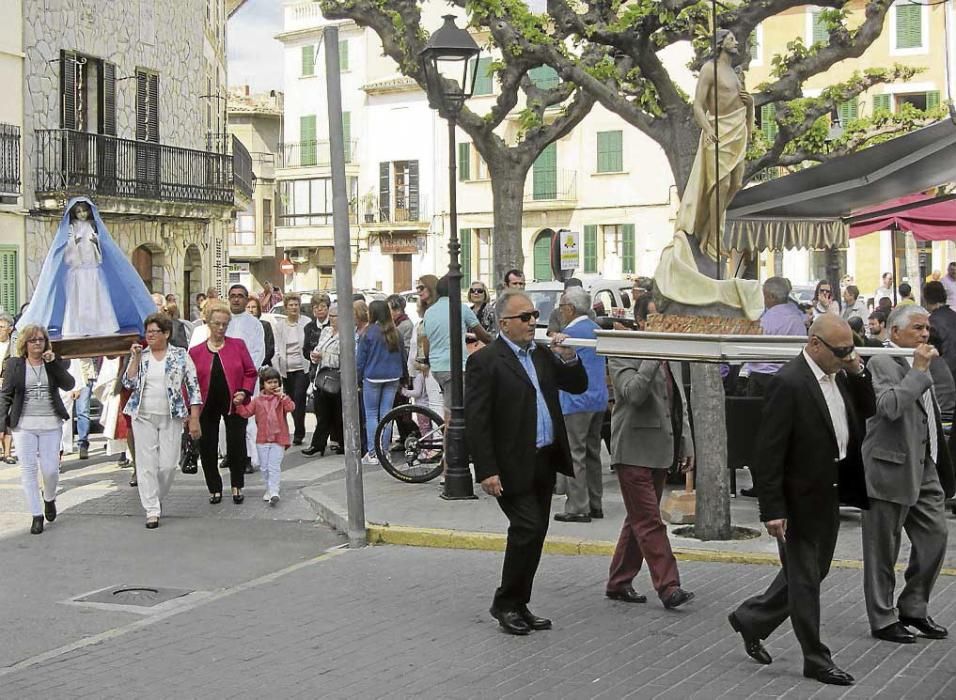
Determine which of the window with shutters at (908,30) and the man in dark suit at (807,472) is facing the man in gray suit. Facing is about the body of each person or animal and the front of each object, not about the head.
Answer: the window with shutters

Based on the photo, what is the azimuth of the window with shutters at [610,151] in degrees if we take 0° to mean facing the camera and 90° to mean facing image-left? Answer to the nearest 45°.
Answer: approximately 0°

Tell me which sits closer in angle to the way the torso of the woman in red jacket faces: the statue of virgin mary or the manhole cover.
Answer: the manhole cover

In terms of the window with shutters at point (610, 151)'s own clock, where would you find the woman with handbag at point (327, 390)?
The woman with handbag is roughly at 12 o'clock from the window with shutters.

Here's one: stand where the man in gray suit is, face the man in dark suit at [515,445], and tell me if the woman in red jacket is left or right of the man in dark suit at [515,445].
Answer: right

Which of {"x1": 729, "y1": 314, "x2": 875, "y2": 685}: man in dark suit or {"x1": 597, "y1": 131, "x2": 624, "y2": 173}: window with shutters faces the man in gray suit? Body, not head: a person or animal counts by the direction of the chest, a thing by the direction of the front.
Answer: the window with shutters

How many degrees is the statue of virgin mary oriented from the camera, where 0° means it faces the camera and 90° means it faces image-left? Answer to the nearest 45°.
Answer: approximately 0°

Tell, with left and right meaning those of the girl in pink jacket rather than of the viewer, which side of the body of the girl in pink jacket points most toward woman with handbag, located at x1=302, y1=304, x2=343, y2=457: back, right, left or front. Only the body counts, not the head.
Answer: back

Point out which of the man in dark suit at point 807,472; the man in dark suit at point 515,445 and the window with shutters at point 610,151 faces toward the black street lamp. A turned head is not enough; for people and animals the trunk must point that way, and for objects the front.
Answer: the window with shutters
